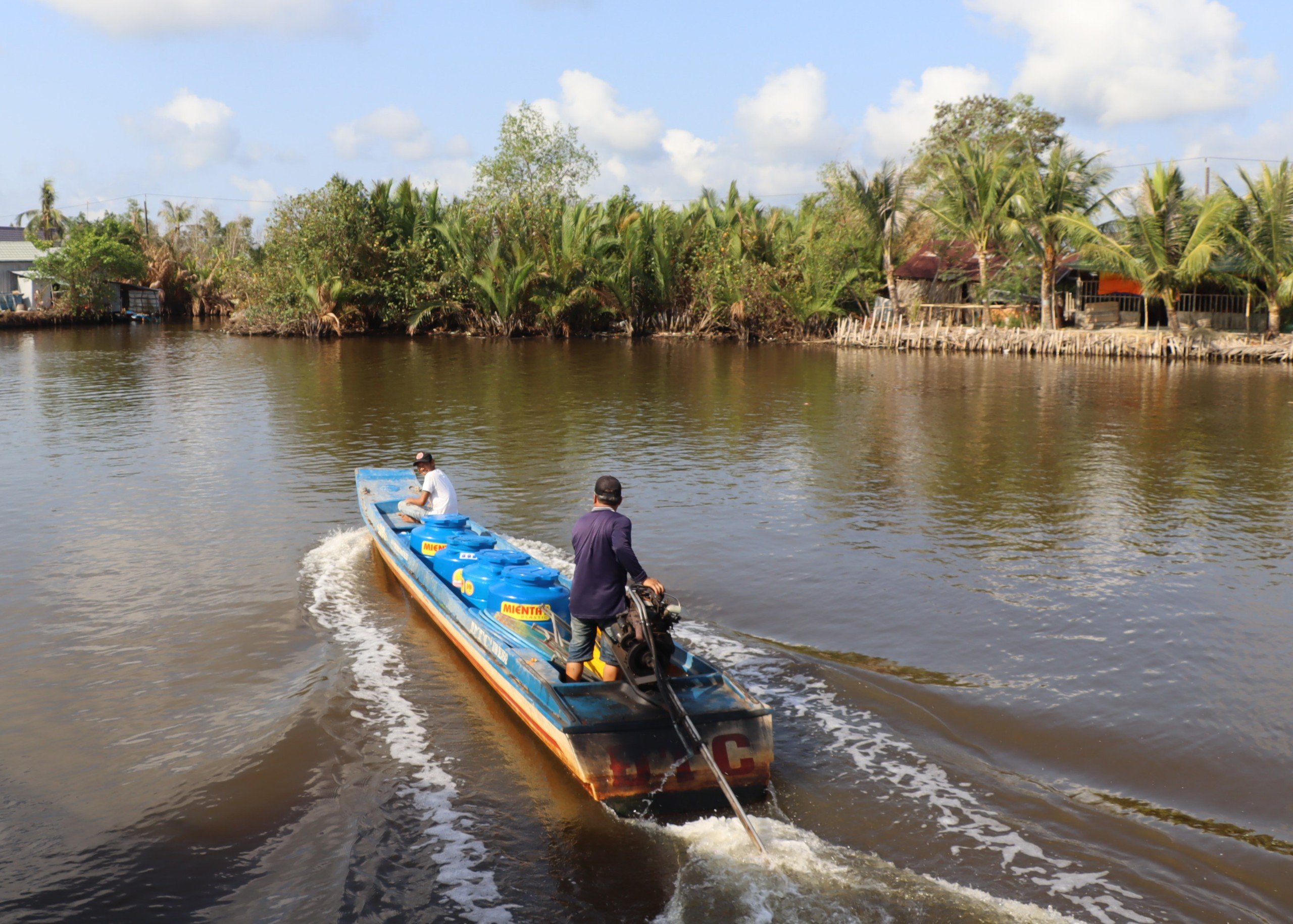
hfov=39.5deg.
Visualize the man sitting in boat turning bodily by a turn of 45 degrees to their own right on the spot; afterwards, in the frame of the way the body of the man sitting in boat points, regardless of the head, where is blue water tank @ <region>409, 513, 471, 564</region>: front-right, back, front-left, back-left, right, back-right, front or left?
back-left

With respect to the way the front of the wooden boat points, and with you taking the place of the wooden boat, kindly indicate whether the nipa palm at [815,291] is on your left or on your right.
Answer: on your right

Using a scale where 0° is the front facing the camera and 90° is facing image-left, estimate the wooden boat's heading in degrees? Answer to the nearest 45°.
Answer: approximately 135°

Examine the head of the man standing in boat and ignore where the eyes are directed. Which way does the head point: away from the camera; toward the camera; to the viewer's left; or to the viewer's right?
away from the camera

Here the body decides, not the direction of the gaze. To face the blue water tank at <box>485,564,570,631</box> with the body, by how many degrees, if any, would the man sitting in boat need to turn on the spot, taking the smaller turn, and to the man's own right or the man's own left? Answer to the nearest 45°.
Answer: approximately 90° to the man's own left

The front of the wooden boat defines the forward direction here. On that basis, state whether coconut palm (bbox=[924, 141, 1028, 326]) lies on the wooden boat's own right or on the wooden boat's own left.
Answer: on the wooden boat's own right

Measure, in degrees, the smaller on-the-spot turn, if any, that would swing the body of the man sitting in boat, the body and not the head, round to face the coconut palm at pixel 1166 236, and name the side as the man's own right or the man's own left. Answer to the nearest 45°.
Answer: approximately 135° to the man's own right
